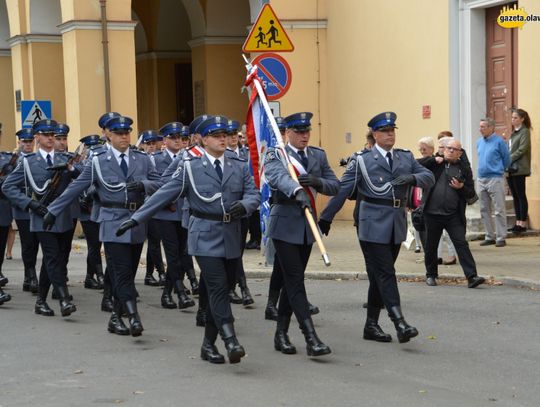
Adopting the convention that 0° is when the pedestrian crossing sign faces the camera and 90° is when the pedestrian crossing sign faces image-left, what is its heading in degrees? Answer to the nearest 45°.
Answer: approximately 0°

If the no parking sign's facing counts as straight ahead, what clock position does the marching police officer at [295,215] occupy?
The marching police officer is roughly at 12 o'clock from the no parking sign.

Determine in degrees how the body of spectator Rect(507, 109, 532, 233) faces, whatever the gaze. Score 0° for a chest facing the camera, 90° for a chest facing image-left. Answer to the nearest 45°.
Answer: approximately 90°

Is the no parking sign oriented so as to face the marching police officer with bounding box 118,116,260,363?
yes

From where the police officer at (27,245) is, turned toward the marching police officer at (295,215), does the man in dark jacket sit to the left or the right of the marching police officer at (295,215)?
left

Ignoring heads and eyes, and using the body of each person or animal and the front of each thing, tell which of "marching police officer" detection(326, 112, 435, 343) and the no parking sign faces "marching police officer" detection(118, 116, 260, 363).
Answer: the no parking sign
